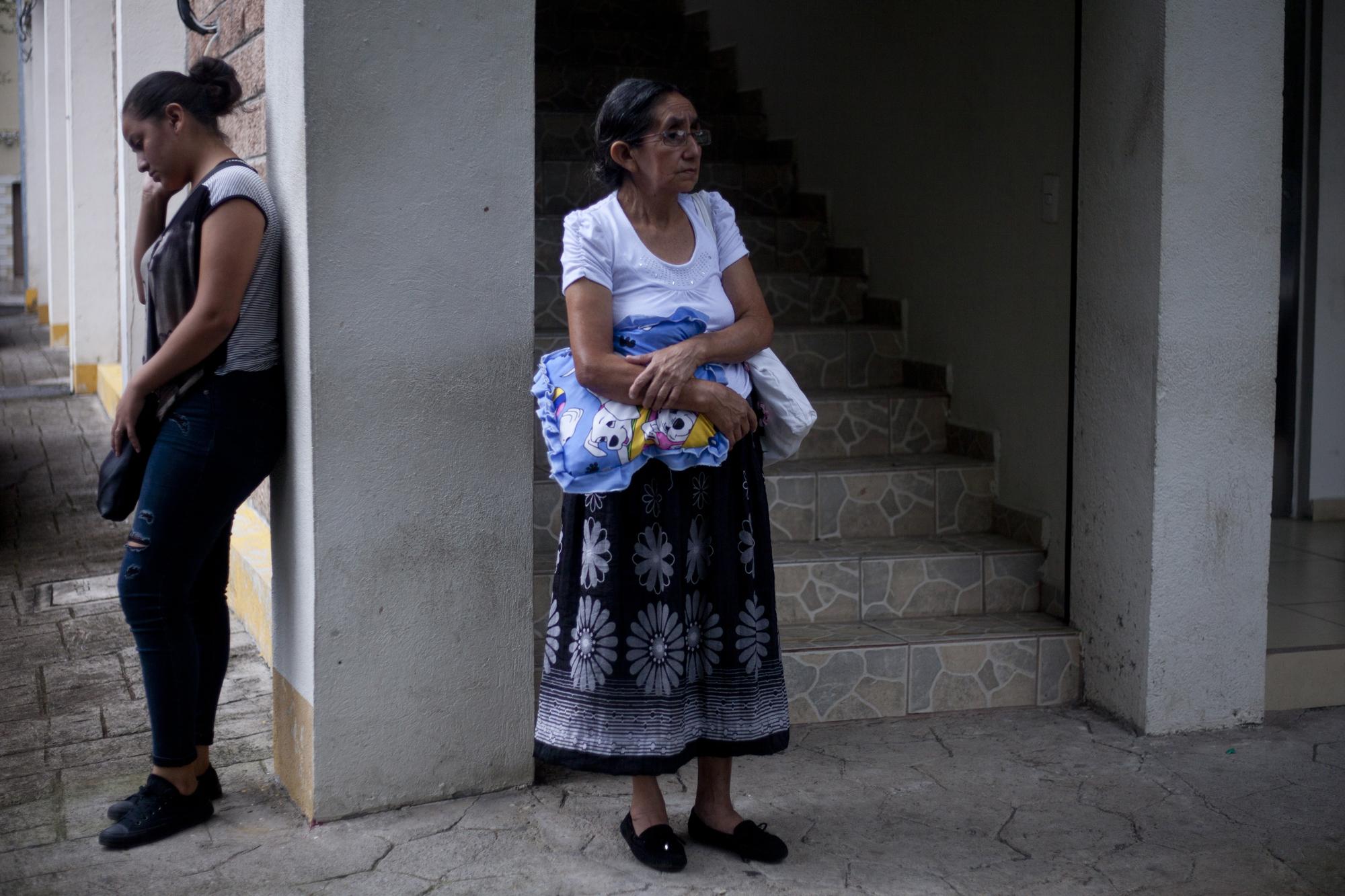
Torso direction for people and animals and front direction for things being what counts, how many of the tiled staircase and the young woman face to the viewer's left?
1

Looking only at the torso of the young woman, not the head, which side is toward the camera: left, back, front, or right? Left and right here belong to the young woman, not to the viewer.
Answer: left

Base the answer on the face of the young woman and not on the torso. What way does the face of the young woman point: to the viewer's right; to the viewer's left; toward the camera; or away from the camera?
to the viewer's left

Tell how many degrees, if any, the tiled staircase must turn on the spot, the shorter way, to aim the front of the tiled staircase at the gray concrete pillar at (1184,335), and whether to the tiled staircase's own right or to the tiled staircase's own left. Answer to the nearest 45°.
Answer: approximately 45° to the tiled staircase's own left

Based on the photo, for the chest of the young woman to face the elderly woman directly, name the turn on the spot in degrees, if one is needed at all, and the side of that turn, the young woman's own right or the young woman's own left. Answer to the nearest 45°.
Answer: approximately 135° to the young woman's own left

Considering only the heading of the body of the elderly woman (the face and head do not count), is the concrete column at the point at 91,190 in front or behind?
behind

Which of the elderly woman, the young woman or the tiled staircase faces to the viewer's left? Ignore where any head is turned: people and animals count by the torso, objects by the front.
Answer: the young woman

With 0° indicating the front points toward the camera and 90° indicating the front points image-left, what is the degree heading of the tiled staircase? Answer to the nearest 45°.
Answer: approximately 0°

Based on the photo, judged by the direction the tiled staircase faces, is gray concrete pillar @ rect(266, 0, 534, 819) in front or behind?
in front

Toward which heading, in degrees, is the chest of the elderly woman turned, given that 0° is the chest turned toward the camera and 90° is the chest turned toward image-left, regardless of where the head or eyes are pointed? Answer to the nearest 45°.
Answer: approximately 315°

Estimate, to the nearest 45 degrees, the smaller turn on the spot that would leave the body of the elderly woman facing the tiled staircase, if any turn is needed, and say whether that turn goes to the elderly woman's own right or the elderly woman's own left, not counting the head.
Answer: approximately 135° to the elderly woman's own left

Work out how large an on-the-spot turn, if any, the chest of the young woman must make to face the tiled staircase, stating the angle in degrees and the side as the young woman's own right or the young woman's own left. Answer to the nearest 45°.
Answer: approximately 135° to the young woman's own right
